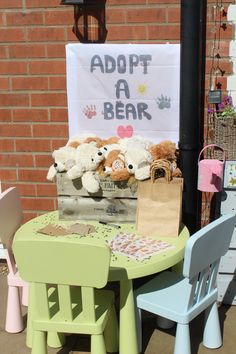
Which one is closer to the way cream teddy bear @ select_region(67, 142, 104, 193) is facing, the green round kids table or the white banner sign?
the green round kids table

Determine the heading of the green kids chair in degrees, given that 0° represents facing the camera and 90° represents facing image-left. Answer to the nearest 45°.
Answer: approximately 180°

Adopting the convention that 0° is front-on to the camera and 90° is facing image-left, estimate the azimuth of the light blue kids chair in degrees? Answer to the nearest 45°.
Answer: approximately 135°

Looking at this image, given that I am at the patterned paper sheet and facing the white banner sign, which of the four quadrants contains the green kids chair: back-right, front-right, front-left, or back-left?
back-left

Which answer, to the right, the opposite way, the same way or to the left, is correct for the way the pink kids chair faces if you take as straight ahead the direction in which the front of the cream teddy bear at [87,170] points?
to the left
